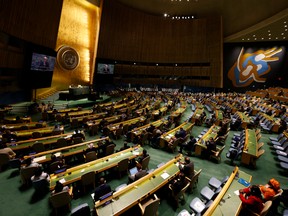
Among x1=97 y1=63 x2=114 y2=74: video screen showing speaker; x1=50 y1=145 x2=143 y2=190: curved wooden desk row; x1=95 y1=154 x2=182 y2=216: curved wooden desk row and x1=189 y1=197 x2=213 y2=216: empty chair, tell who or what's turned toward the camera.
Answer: the video screen showing speaker

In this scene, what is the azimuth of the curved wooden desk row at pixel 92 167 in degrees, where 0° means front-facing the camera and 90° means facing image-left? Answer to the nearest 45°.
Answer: approximately 135°

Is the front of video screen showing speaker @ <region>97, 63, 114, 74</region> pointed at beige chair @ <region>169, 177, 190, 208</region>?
yes

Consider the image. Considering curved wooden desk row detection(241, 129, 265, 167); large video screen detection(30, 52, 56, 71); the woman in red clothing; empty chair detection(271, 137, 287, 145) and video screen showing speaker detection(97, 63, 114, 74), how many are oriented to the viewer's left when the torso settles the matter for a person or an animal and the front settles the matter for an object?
3

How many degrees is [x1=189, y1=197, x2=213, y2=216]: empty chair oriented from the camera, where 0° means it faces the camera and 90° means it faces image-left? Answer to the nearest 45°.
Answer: approximately 135°

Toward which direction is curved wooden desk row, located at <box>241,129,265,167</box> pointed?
to the viewer's left

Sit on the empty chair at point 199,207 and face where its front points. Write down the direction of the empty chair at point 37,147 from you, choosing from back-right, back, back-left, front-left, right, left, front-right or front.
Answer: front-left

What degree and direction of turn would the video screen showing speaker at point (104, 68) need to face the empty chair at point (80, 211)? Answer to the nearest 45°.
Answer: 0° — it already faces it

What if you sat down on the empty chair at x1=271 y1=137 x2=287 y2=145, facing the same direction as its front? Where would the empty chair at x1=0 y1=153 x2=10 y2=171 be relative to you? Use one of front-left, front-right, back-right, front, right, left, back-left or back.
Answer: front-left

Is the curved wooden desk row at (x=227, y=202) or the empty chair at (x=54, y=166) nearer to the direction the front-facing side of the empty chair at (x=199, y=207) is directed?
the empty chair

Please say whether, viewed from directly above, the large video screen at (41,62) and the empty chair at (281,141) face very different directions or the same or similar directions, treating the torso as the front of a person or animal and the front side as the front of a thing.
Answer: very different directions

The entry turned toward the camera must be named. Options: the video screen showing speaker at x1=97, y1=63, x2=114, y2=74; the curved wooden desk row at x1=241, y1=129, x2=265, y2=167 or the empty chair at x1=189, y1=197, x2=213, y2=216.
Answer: the video screen showing speaker

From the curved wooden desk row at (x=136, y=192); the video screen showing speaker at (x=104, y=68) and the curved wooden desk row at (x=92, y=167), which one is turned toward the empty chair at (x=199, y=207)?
the video screen showing speaker

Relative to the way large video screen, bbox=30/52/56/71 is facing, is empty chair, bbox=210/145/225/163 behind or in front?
in front

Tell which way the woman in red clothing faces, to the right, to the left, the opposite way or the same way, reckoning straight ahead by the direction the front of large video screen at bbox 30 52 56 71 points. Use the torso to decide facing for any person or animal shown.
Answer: the opposite way

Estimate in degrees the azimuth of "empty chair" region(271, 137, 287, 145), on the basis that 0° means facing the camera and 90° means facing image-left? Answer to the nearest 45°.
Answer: approximately 90°

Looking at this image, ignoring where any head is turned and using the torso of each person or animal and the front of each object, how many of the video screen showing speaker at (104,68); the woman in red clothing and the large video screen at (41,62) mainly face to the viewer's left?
1
